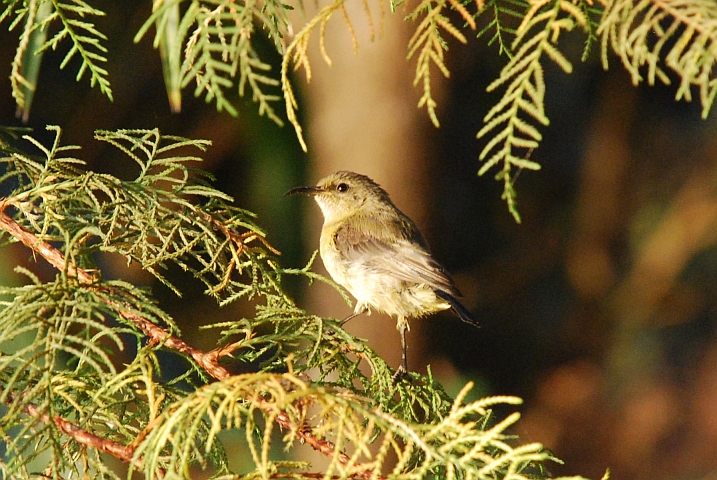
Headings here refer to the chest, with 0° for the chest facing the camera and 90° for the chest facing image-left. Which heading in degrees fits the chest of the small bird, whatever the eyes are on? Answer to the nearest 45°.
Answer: approximately 90°

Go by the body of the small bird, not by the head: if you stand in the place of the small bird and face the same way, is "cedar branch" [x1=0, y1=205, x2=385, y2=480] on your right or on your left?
on your left
